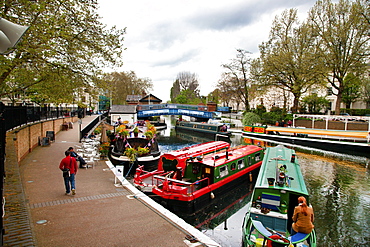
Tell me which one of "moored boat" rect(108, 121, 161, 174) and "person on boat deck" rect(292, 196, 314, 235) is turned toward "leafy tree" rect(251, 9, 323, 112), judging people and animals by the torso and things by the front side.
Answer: the person on boat deck

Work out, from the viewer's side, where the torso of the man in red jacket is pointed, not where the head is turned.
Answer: away from the camera

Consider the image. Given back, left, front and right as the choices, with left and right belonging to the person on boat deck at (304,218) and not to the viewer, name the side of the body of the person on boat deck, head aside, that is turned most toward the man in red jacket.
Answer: left

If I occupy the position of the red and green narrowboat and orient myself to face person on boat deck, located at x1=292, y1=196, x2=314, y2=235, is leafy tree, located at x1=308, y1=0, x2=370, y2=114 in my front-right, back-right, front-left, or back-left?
back-left

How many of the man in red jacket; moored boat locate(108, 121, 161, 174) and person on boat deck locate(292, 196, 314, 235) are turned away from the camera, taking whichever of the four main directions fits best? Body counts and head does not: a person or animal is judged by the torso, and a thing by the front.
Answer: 2

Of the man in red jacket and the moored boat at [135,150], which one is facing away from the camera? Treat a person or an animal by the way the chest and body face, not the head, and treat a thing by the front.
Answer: the man in red jacket

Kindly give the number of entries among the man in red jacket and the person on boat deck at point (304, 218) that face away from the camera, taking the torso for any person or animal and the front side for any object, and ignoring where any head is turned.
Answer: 2

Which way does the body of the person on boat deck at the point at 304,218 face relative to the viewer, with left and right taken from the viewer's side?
facing away from the viewer

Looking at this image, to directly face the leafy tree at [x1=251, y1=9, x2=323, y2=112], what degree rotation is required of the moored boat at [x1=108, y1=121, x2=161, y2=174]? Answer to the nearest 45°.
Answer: approximately 135° to its left
